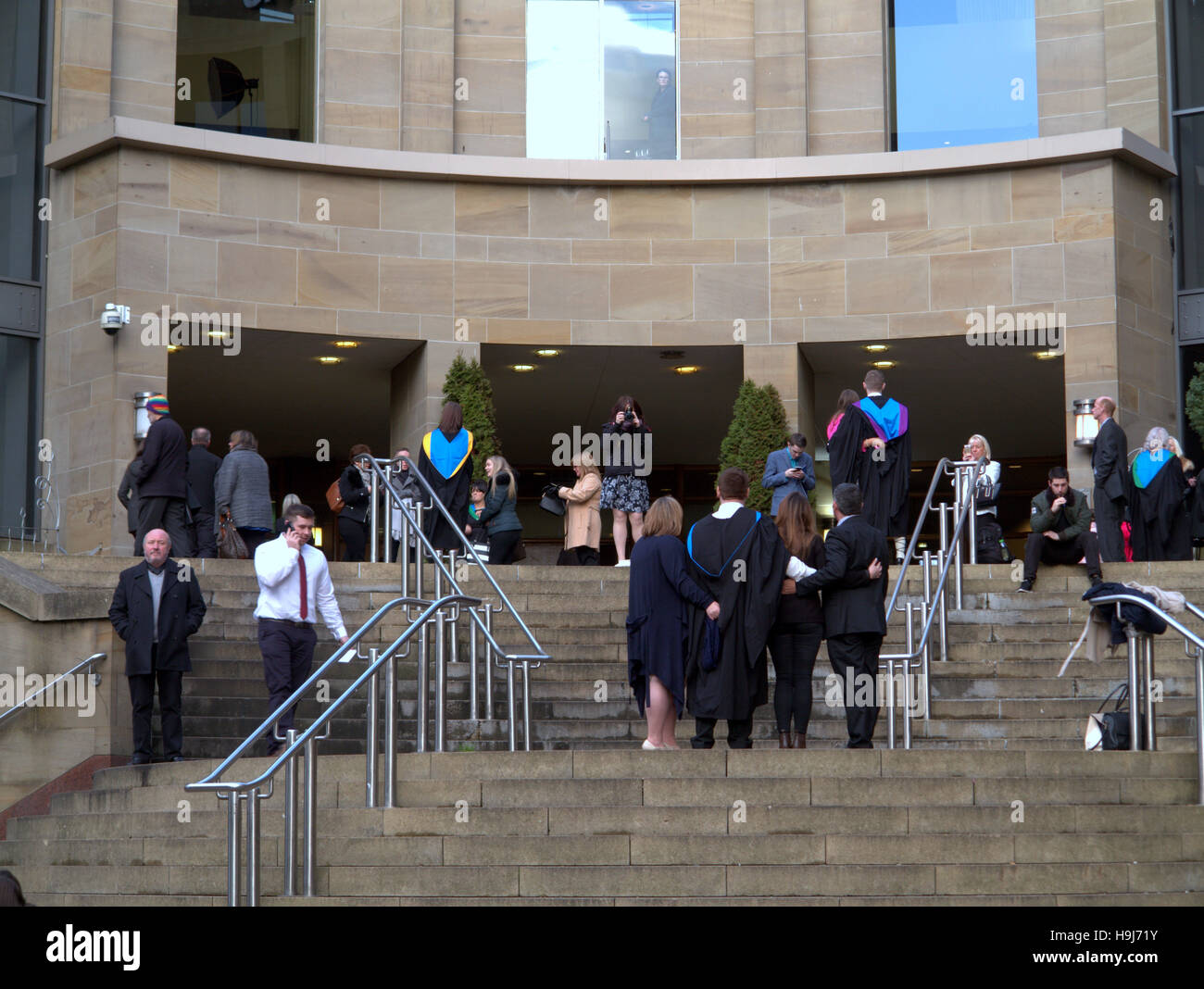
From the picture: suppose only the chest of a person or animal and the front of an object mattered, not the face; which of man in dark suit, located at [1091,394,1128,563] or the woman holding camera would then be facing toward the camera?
the woman holding camera

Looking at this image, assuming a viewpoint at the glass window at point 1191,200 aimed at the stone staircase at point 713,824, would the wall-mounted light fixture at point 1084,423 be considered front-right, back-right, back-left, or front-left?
front-right

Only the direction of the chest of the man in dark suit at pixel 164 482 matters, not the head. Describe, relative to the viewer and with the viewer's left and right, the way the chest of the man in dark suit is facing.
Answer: facing away from the viewer and to the left of the viewer

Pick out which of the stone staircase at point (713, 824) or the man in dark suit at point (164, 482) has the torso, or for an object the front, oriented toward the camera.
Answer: the stone staircase

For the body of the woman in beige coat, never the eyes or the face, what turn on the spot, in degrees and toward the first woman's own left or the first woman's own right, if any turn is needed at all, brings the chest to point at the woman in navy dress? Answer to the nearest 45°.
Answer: approximately 90° to the first woman's own left

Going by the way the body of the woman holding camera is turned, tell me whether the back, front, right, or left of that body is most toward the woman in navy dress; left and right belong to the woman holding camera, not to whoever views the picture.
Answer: front

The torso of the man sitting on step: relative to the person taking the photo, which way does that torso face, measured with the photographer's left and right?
facing the viewer

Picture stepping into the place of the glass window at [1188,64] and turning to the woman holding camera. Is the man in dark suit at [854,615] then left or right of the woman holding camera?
left

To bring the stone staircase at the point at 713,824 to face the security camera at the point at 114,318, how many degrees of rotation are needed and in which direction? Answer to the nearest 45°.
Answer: approximately 135° to its right

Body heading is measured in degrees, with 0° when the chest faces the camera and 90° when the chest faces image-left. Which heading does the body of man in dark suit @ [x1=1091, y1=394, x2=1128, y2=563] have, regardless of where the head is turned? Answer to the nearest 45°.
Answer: approximately 90°

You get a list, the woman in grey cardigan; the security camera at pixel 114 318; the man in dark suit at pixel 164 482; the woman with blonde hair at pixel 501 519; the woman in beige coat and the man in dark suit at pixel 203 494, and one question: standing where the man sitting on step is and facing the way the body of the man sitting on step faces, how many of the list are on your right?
6

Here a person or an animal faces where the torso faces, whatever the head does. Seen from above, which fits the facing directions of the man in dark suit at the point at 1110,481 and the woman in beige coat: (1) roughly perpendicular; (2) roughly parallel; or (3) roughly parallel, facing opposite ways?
roughly parallel

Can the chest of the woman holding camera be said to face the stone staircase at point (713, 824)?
yes

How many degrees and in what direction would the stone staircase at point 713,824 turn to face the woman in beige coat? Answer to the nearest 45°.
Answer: approximately 180°

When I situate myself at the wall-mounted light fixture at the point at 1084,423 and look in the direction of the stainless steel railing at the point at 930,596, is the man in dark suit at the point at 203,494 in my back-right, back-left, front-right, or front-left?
front-right

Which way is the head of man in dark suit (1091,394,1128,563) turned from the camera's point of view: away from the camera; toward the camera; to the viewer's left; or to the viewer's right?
to the viewer's left
